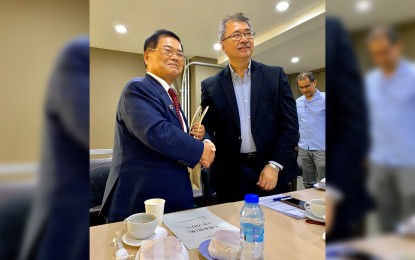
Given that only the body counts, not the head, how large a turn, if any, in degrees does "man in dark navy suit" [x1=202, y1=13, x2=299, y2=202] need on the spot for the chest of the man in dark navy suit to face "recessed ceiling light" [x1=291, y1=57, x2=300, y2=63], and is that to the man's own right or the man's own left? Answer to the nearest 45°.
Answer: approximately 180°

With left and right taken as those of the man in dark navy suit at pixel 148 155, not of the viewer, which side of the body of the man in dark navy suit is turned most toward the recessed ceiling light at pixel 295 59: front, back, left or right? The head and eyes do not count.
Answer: left

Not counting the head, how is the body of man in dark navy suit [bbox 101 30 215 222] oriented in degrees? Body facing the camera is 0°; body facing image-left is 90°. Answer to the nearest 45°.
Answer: approximately 315°

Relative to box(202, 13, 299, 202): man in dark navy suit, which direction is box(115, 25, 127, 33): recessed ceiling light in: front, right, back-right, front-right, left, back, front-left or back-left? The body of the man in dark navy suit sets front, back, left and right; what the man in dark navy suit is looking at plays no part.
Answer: back-right

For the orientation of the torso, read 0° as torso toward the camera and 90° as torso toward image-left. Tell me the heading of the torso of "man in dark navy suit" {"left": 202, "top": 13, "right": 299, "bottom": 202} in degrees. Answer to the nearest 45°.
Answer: approximately 0°

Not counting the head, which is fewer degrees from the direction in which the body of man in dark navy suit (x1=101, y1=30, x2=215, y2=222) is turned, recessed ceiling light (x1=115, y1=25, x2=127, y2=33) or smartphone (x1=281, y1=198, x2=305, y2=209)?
the smartphone
